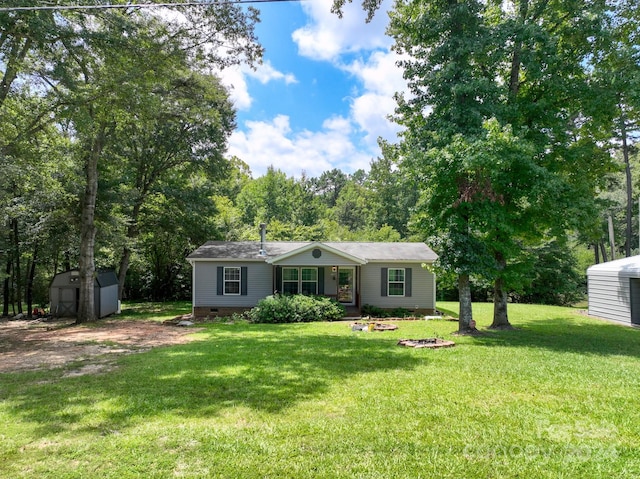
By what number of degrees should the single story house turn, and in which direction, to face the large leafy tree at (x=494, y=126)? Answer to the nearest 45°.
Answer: approximately 45° to its left

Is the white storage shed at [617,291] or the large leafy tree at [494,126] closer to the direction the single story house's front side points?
the large leafy tree

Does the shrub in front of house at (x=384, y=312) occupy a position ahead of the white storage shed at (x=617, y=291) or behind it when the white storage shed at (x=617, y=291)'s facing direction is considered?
ahead

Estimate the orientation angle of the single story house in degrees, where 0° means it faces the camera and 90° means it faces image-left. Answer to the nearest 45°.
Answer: approximately 0°

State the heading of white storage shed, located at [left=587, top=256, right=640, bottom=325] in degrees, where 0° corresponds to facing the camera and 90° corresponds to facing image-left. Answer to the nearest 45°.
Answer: approximately 45°

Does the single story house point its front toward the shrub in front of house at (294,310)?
yes

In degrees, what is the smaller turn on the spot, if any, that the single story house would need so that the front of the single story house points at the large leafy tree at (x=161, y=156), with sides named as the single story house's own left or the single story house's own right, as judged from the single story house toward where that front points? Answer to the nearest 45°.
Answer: approximately 135° to the single story house's own right

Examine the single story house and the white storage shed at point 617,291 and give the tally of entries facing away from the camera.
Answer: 0

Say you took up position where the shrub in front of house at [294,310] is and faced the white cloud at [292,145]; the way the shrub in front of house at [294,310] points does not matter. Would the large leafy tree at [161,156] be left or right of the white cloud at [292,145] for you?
left
